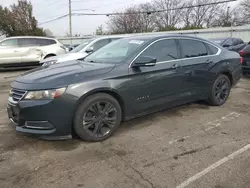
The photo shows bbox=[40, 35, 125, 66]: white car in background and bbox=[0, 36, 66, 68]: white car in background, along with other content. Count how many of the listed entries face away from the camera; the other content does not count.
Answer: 0

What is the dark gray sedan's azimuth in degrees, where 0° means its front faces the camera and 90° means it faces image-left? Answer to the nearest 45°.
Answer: approximately 45°

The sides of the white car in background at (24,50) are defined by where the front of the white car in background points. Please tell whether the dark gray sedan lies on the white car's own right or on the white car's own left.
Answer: on the white car's own left

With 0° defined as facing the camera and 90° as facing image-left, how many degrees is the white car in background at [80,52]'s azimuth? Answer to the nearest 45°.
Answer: approximately 45°

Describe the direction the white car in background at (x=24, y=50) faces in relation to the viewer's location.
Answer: facing to the left of the viewer

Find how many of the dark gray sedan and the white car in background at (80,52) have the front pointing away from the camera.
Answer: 0
